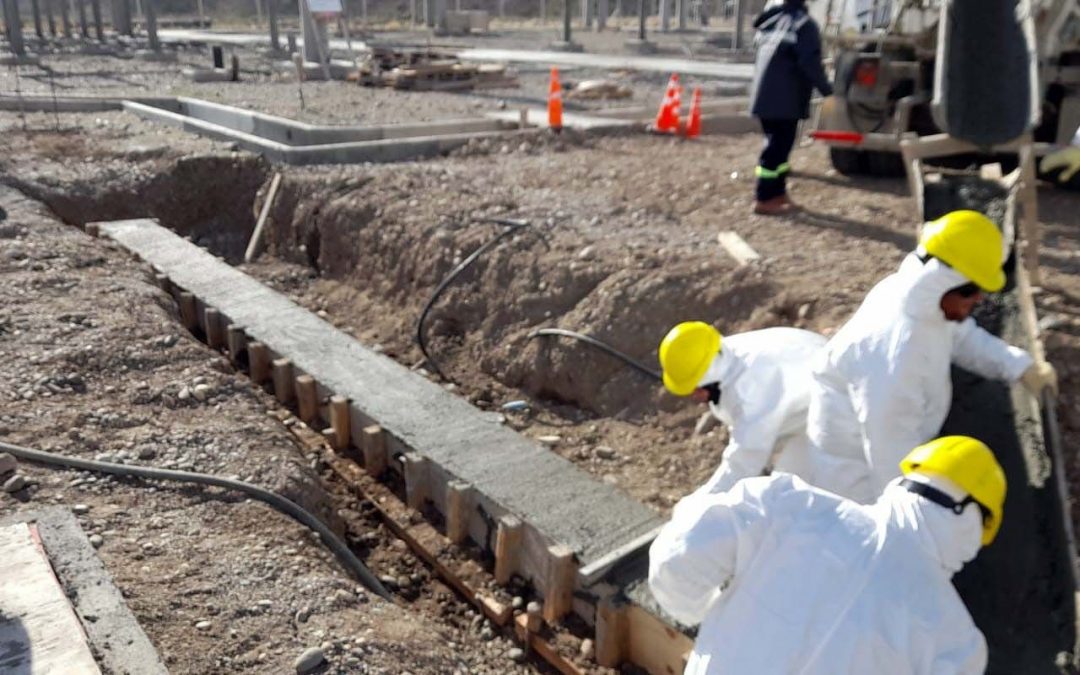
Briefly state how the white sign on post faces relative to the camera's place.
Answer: facing the viewer

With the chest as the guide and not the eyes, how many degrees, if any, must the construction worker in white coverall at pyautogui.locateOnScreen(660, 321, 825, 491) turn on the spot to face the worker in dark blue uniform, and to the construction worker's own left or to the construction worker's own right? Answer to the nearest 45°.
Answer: approximately 90° to the construction worker's own right

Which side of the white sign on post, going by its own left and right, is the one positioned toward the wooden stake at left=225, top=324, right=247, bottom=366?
front

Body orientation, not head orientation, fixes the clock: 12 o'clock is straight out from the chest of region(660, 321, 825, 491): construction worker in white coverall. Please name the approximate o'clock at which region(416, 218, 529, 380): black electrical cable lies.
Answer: The black electrical cable is roughly at 2 o'clock from the construction worker in white coverall.

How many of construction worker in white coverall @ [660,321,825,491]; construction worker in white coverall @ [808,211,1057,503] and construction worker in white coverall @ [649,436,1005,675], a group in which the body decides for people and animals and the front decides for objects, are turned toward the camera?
0

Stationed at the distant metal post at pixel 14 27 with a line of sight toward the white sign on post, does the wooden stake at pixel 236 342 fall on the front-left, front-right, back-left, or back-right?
front-right

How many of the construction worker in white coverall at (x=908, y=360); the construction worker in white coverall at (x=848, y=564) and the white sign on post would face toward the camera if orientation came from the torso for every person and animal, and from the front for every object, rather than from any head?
1

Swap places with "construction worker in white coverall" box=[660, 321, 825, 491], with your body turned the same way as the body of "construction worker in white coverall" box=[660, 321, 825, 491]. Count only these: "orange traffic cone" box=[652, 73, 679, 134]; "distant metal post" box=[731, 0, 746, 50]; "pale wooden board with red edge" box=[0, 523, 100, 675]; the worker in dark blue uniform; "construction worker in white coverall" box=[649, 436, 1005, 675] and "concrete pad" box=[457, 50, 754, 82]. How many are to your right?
4
